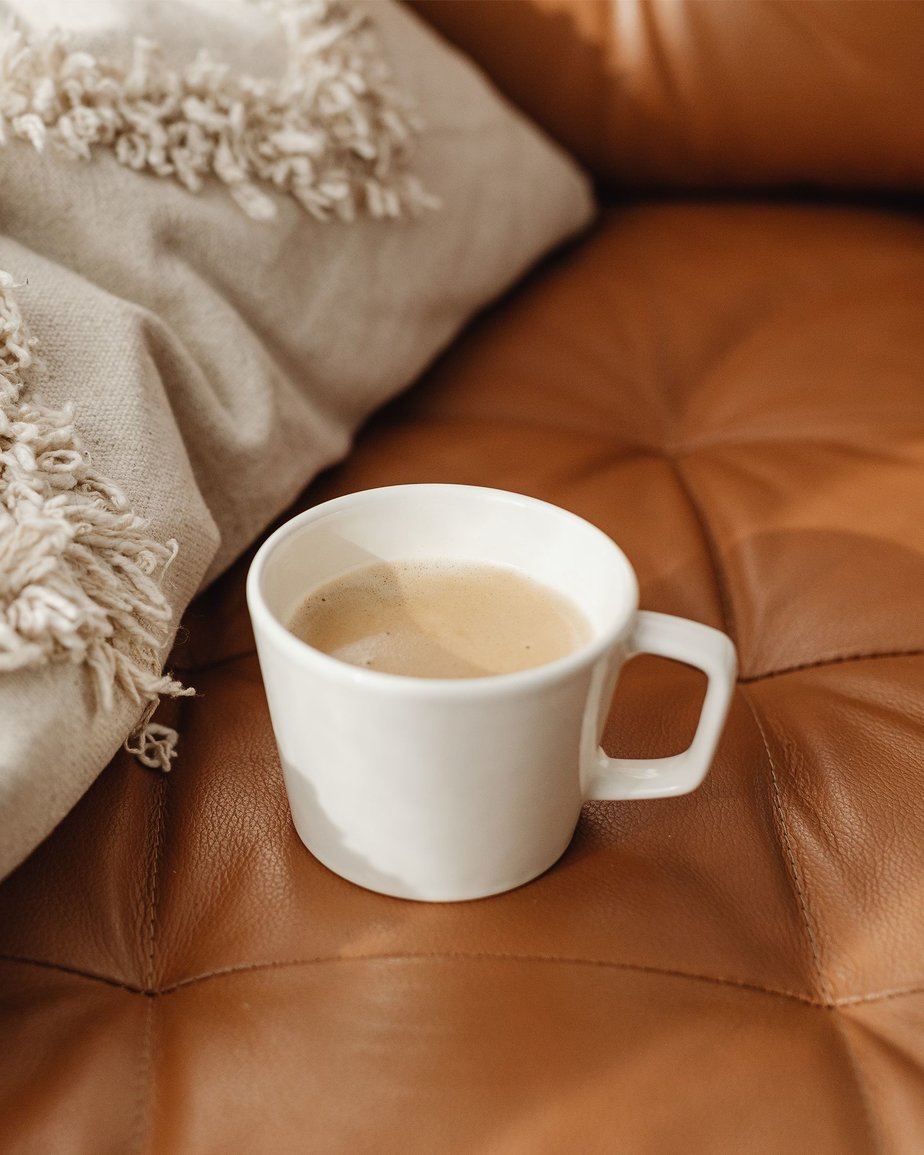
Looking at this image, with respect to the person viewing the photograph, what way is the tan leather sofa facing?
facing the viewer
